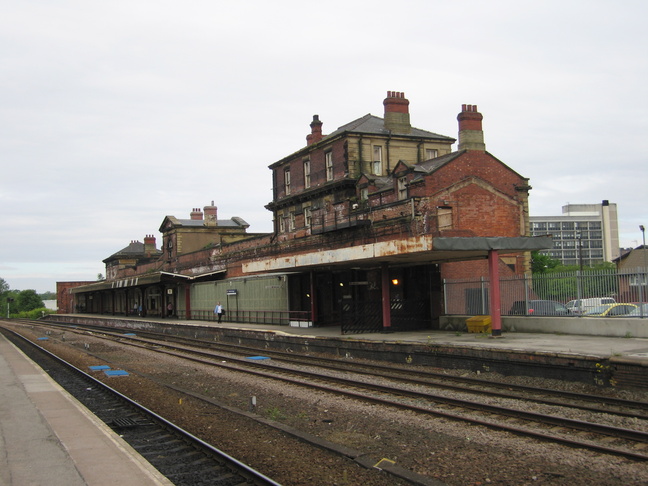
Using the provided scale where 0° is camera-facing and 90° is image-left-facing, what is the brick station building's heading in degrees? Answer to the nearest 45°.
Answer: approximately 45°
